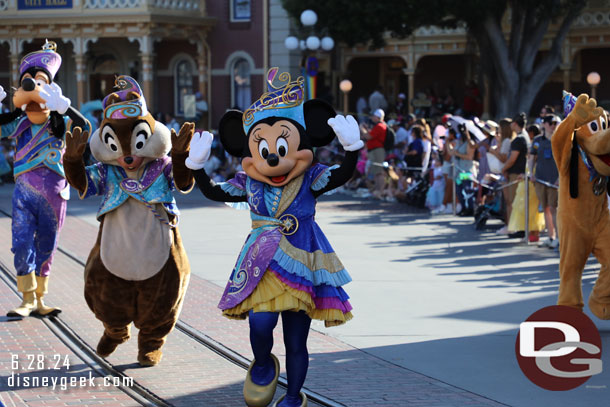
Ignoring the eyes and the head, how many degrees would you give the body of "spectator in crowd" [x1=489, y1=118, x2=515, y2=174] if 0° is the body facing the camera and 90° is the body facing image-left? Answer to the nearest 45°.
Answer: approximately 90°

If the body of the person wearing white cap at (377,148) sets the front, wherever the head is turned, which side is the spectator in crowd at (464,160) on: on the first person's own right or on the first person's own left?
on the first person's own left

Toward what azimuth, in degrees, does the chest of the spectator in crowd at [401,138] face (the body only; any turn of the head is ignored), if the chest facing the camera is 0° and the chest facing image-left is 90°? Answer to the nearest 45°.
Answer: approximately 90°

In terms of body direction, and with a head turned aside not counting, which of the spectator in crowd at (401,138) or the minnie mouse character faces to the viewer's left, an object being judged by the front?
the spectator in crowd

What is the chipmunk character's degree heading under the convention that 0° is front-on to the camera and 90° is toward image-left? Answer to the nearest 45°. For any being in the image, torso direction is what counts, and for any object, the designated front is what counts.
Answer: approximately 0°

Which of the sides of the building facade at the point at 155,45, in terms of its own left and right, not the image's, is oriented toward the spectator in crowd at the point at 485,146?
front

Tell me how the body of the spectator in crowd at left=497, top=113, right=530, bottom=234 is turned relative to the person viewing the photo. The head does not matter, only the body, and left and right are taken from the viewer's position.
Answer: facing to the left of the viewer

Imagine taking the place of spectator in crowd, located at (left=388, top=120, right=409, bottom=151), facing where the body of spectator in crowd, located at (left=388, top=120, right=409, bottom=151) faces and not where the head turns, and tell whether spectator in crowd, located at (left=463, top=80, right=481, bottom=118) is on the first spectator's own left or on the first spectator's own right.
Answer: on the first spectator's own right

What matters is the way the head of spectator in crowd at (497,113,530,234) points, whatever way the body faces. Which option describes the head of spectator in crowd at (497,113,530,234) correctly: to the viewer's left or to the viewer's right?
to the viewer's left

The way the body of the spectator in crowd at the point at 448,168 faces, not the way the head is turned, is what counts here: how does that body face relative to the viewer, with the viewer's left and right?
facing to the left of the viewer

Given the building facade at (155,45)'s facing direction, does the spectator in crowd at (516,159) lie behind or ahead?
ahead
